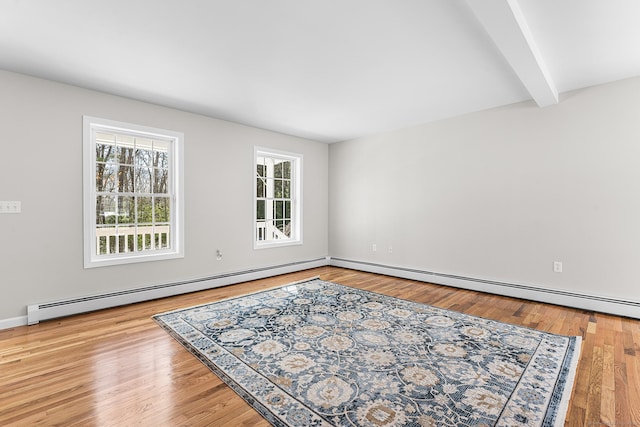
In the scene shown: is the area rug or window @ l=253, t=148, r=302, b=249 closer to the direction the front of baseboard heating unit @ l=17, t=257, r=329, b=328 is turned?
the area rug

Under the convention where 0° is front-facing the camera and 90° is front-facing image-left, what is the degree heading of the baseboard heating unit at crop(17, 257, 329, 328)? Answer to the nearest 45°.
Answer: approximately 315°

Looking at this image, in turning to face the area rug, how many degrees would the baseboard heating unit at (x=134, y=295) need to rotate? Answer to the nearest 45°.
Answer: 0° — it already faces it
